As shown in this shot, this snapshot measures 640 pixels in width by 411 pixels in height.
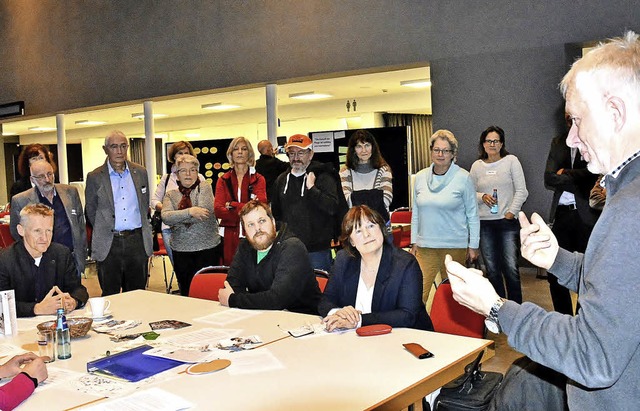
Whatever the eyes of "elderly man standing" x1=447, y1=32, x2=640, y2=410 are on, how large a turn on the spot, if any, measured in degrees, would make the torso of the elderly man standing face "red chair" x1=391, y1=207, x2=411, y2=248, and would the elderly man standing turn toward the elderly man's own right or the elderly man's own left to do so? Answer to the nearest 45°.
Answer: approximately 90° to the elderly man's own right

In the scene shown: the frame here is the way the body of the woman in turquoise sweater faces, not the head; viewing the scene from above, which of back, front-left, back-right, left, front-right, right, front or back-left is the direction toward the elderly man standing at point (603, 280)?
front

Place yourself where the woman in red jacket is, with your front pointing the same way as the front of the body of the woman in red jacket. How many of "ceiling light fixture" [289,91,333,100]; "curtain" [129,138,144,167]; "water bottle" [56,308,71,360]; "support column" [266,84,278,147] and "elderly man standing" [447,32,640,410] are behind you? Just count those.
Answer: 3

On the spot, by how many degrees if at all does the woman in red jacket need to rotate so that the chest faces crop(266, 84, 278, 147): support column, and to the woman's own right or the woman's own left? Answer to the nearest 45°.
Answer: approximately 180°

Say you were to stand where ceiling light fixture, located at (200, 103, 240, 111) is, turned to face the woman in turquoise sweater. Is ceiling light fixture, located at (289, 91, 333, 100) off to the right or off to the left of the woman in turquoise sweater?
left

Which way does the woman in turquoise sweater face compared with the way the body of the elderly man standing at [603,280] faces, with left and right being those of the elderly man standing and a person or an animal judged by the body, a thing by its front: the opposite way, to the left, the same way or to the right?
to the left

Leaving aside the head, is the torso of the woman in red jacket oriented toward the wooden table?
yes

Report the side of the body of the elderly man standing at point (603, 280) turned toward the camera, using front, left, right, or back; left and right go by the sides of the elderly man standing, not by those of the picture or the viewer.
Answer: left

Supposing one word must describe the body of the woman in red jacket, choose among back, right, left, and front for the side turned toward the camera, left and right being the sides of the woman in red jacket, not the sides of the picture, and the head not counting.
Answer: front

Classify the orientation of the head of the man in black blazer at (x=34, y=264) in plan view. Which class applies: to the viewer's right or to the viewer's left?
to the viewer's right

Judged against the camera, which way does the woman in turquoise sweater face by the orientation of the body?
toward the camera

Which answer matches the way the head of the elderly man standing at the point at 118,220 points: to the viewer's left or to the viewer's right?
to the viewer's right

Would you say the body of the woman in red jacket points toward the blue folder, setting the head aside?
yes

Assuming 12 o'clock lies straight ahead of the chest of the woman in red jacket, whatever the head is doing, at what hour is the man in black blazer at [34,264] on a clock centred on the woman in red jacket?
The man in black blazer is roughly at 1 o'clock from the woman in red jacket.

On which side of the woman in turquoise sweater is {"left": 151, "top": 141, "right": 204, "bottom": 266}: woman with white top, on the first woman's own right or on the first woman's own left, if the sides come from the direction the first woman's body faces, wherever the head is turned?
on the first woman's own right

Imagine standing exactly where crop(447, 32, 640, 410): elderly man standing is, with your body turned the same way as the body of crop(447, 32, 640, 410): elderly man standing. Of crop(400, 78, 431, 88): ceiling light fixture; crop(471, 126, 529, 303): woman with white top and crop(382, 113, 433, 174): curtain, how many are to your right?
3

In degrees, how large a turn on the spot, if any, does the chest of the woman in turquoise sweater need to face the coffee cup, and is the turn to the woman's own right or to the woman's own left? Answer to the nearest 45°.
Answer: approximately 45° to the woman's own right

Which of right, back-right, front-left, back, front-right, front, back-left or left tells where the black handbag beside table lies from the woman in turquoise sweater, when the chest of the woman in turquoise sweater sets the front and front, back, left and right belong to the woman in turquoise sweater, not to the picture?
front

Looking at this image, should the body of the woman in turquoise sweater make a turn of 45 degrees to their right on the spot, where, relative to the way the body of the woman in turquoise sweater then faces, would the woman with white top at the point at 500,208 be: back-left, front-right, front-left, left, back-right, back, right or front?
back
